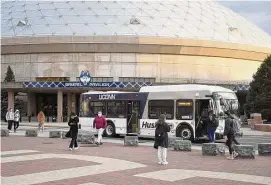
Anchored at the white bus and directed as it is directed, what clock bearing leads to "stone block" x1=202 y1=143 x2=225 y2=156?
The stone block is roughly at 1 o'clock from the white bus.

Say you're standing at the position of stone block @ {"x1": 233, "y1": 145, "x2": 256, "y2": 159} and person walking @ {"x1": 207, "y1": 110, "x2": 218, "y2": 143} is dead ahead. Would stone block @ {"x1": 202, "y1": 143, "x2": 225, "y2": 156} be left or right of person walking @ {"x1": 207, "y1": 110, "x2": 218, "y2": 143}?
left

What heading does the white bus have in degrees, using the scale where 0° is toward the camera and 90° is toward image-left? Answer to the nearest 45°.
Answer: approximately 315°

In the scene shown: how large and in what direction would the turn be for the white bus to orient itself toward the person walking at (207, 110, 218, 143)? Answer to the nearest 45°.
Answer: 0° — it already faces them

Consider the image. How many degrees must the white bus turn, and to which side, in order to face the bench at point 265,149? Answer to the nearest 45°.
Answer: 0° — it already faces it

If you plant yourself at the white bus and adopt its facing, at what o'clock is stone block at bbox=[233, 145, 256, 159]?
The stone block is roughly at 1 o'clock from the white bus.
